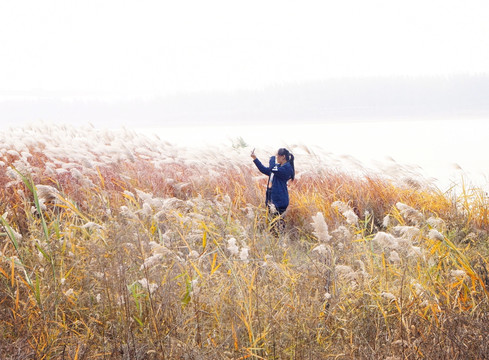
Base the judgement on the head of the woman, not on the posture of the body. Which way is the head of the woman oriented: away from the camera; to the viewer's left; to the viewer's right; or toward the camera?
to the viewer's left

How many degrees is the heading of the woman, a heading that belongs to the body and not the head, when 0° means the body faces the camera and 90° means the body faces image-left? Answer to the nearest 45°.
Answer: approximately 90°
